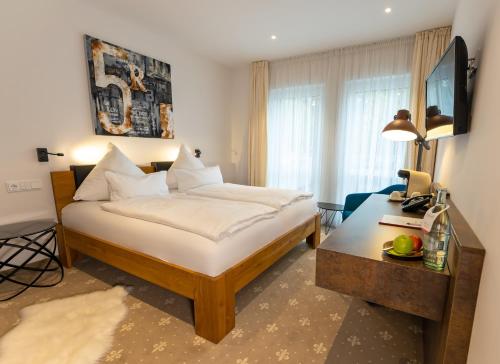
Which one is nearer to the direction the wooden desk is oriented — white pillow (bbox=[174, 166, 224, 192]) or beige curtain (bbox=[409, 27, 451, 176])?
the white pillow

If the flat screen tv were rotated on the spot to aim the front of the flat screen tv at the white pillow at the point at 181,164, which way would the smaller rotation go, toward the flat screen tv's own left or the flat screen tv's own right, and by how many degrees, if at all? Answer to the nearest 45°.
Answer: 0° — it already faces it

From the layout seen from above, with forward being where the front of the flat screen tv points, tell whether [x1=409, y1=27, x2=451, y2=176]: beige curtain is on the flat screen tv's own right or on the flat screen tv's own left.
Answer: on the flat screen tv's own right

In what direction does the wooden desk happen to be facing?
to the viewer's left

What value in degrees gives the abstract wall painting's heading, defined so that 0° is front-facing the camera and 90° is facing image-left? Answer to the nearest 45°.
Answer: approximately 315°

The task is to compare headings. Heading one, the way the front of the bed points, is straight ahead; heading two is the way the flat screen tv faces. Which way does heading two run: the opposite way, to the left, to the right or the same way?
the opposite way

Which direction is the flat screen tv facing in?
to the viewer's left

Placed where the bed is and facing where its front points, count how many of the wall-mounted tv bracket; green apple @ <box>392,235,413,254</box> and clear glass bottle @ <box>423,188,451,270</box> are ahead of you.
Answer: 3

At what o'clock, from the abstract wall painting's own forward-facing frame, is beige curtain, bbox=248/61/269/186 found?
The beige curtain is roughly at 10 o'clock from the abstract wall painting.
